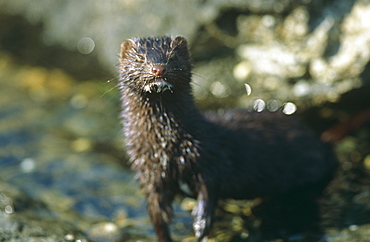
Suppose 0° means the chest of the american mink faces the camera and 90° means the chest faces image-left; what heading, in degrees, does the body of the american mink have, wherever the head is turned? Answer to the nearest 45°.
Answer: approximately 45°

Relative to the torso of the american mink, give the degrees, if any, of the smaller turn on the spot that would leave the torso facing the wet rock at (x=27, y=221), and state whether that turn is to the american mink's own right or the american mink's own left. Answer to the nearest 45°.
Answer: approximately 45° to the american mink's own right
